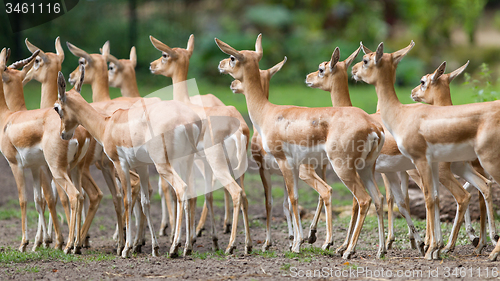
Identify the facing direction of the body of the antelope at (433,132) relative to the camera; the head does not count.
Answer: to the viewer's left

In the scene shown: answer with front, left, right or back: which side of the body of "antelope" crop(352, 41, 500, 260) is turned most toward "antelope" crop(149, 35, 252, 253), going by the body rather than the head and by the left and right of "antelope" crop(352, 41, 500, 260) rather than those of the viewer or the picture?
front

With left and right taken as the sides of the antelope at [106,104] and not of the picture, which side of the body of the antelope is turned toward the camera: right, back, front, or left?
left

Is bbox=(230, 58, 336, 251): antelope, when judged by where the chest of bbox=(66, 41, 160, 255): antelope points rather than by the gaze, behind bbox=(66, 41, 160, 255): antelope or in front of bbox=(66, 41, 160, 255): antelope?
behind

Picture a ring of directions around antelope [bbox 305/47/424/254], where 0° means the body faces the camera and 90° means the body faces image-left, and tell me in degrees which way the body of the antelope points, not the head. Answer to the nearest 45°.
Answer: approximately 90°

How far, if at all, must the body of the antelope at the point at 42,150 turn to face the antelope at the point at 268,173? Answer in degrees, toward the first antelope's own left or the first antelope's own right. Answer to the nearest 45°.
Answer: approximately 180°

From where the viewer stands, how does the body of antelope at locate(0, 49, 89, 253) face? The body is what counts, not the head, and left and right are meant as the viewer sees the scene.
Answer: facing to the left of the viewer

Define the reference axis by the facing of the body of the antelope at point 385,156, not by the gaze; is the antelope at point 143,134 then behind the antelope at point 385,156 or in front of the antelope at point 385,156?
in front

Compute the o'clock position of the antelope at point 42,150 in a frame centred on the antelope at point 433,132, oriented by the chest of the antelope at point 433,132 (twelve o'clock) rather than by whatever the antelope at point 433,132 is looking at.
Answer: the antelope at point 42,150 is roughly at 12 o'clock from the antelope at point 433,132.

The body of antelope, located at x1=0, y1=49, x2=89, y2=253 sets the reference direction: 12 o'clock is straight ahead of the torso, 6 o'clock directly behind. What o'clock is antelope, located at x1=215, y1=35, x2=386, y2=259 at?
antelope, located at x1=215, y1=35, x2=386, y2=259 is roughly at 7 o'clock from antelope, located at x1=0, y1=49, x2=89, y2=253.

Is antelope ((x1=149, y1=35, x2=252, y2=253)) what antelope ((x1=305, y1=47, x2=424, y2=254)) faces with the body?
yes

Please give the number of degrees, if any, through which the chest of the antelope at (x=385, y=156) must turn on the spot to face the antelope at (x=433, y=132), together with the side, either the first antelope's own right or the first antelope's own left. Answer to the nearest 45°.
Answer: approximately 135° to the first antelope's own left
